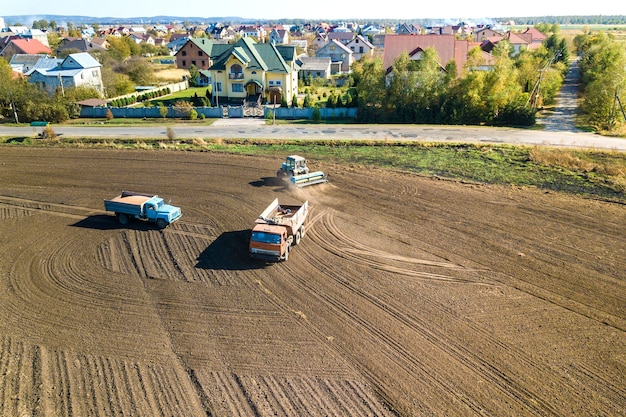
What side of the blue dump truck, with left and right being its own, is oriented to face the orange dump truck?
front
